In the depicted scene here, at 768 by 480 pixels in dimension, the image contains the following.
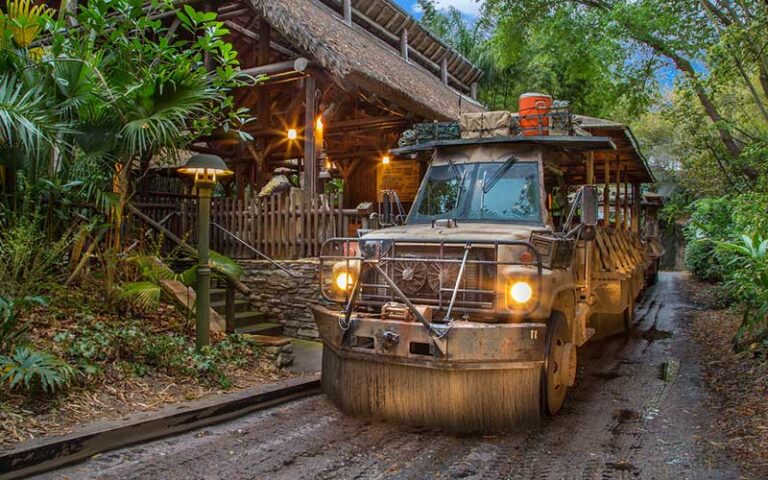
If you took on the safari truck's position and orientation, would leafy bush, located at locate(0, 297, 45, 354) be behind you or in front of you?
in front

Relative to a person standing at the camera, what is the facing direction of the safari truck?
facing the viewer and to the left of the viewer

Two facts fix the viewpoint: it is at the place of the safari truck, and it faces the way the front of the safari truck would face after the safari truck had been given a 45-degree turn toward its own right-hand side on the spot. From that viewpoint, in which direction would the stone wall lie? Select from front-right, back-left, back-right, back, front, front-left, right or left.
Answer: front-right

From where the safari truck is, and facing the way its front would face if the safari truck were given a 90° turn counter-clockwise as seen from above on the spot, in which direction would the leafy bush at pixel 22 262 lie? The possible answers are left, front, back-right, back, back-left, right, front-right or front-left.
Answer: back-right

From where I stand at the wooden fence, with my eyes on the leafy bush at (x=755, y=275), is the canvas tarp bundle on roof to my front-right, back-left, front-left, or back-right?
front-right

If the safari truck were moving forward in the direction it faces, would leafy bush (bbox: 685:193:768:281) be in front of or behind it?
behind

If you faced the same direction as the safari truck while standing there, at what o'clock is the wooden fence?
The wooden fence is roughly at 3 o'clock from the safari truck.

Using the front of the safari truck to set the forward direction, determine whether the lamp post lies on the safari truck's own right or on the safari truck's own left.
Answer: on the safari truck's own right

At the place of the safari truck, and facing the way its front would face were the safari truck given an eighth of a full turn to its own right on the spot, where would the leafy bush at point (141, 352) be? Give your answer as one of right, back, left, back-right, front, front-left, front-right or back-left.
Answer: front
